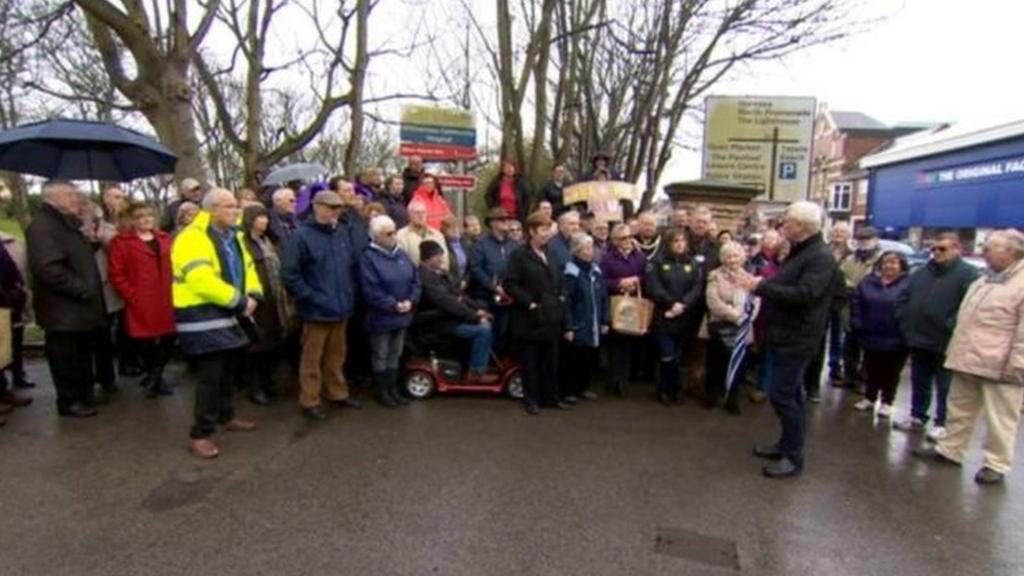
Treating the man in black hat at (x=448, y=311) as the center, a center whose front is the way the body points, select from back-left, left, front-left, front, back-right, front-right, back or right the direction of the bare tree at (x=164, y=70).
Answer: back-left

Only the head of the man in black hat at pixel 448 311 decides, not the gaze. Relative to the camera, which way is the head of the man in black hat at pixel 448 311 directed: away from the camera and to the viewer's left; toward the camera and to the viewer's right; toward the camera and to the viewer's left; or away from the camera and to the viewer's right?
toward the camera and to the viewer's right

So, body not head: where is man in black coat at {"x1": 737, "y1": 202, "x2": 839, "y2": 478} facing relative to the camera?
to the viewer's left

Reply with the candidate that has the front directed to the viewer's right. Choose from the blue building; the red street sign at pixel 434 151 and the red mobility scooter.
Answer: the red mobility scooter

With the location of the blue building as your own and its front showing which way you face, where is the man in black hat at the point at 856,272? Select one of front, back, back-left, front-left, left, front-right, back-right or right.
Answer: front-left

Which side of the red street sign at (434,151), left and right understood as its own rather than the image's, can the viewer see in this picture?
front

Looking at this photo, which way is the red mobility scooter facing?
to the viewer's right

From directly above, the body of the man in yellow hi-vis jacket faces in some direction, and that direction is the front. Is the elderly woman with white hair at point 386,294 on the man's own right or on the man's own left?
on the man's own left

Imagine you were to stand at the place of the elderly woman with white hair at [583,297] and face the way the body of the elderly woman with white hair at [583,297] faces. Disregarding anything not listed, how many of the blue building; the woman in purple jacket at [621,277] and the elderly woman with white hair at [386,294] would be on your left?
2

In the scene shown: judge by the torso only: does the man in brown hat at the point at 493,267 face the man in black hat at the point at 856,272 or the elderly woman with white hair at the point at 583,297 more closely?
the elderly woman with white hair

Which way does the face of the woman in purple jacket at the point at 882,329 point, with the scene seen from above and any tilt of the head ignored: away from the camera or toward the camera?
toward the camera

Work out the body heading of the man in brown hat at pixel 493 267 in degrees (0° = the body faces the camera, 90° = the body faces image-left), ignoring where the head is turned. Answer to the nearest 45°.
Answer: approximately 315°

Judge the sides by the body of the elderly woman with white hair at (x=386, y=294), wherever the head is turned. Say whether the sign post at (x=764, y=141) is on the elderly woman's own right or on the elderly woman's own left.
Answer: on the elderly woman's own left

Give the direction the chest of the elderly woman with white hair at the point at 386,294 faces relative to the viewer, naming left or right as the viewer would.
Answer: facing the viewer and to the right of the viewer
